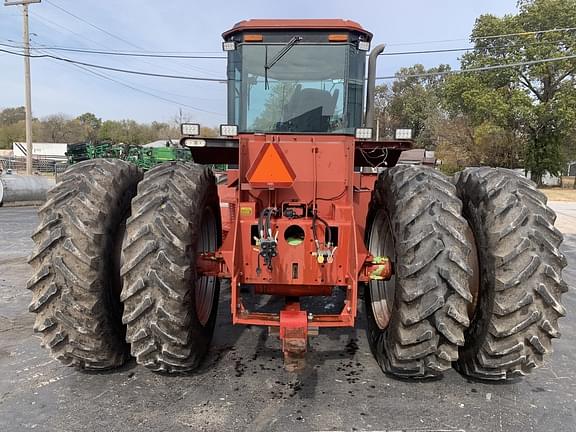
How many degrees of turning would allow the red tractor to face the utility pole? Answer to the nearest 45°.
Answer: approximately 45° to its left

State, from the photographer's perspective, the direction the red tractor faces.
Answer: facing away from the viewer
